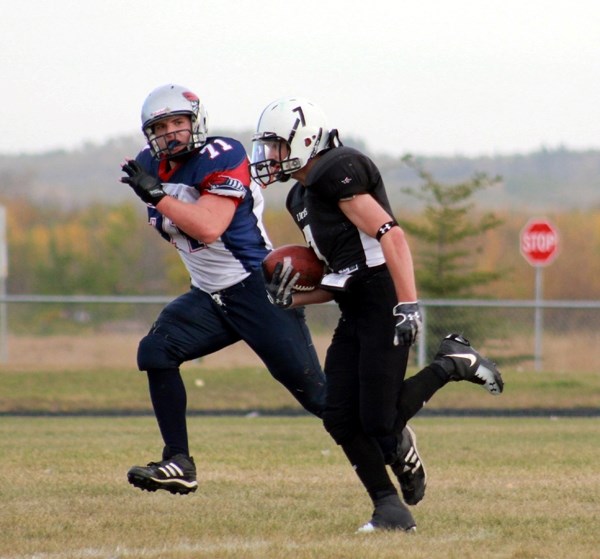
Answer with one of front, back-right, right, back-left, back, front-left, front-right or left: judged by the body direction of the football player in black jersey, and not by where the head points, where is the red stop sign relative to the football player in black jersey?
right

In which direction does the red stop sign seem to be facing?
toward the camera

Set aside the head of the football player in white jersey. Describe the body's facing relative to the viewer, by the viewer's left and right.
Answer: facing the viewer and to the left of the viewer

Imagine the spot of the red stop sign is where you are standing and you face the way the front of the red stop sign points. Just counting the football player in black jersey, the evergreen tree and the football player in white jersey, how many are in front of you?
2

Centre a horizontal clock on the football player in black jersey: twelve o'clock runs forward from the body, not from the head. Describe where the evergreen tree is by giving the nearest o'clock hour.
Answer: The evergreen tree is roughly at 3 o'clock from the football player in black jersey.

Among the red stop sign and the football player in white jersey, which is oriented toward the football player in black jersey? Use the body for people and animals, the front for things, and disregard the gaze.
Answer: the red stop sign

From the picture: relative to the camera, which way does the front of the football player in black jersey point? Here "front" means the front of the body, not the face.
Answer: to the viewer's left

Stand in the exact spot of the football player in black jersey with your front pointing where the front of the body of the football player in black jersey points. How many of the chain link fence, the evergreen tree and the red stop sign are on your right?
3

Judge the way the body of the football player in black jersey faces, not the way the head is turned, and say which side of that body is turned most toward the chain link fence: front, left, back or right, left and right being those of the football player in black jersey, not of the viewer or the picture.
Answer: right

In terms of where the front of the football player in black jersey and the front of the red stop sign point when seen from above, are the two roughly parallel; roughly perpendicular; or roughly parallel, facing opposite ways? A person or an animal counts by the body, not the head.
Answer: roughly perpendicular

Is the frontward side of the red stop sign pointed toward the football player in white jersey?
yes

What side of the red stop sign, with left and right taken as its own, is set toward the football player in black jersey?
front

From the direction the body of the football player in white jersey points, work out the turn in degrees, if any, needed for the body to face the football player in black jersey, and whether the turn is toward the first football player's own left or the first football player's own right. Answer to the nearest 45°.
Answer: approximately 90° to the first football player's own left

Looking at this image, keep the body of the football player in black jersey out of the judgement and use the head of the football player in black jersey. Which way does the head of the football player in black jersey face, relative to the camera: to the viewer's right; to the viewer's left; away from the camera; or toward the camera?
to the viewer's left
